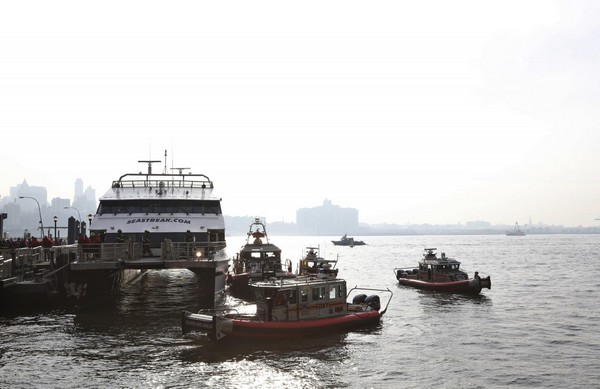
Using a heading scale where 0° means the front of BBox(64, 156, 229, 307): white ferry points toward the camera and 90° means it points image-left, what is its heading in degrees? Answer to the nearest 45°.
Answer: approximately 0°

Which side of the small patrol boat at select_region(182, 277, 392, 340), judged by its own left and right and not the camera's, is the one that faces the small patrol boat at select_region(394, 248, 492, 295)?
back

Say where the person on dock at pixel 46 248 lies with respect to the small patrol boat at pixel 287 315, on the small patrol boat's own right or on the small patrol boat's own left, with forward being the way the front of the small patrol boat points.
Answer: on the small patrol boat's own right

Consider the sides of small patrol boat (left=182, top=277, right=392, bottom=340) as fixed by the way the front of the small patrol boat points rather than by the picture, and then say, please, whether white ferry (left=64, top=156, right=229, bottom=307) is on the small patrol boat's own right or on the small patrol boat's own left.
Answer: on the small patrol boat's own right

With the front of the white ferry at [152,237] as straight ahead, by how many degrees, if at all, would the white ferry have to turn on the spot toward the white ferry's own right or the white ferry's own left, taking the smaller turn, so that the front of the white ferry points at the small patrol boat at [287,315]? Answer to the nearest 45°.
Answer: approximately 45° to the white ferry's own left

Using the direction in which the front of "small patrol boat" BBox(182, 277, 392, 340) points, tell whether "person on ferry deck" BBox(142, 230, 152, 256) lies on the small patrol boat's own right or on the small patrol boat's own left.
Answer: on the small patrol boat's own right

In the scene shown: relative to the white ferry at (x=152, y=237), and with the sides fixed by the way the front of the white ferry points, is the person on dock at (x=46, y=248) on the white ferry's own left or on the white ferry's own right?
on the white ferry's own right

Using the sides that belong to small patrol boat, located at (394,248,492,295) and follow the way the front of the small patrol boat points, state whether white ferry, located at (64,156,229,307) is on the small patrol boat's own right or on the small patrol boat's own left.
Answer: on the small patrol boat's own right

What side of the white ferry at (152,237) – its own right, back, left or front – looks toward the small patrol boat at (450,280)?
left
